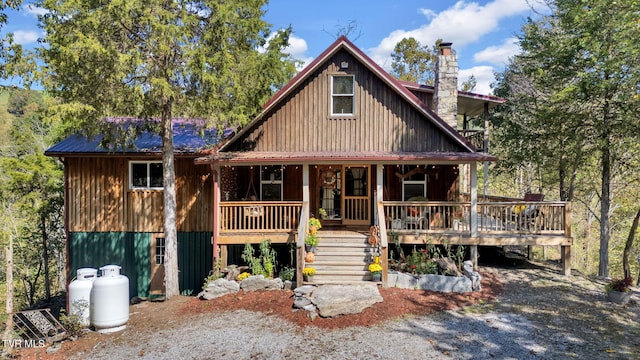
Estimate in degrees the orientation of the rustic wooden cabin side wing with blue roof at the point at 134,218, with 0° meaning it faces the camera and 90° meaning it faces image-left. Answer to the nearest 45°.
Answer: approximately 0°

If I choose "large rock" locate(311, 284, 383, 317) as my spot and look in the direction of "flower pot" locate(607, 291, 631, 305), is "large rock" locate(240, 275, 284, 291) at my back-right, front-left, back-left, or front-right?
back-left

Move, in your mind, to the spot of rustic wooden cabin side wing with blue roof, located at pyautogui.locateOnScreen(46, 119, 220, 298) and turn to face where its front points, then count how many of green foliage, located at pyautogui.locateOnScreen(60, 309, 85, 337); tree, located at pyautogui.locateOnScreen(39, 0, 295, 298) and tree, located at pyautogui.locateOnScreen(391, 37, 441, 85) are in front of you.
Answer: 2

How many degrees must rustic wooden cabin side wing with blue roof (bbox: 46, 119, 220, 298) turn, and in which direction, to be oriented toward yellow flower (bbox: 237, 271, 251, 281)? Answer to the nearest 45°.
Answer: approximately 45° to its left

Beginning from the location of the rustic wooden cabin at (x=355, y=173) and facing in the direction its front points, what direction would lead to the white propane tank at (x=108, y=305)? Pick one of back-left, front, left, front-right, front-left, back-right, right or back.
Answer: front-right

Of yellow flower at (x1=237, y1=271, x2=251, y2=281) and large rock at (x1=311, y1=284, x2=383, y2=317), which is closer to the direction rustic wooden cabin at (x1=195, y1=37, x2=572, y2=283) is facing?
the large rock

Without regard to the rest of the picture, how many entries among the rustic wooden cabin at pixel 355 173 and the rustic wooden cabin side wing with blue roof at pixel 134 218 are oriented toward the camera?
2

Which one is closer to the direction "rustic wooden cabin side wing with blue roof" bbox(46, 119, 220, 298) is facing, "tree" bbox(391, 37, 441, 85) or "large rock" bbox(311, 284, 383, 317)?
the large rock

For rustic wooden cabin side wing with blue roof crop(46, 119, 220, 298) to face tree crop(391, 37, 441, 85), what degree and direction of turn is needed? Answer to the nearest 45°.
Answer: approximately 135° to its left

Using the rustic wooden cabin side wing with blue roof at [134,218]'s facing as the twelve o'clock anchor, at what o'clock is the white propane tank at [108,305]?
The white propane tank is roughly at 12 o'clock from the rustic wooden cabin side wing with blue roof.

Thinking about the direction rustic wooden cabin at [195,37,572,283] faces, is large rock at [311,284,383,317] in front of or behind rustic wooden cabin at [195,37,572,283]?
in front

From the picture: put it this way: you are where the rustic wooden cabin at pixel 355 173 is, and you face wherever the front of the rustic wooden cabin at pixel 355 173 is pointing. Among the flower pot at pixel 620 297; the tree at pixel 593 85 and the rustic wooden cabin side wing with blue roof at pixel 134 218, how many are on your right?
1

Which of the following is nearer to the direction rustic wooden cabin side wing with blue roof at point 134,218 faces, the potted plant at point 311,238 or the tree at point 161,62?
the tree

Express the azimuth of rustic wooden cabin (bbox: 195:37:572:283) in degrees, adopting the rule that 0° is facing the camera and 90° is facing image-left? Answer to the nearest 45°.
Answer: approximately 0°

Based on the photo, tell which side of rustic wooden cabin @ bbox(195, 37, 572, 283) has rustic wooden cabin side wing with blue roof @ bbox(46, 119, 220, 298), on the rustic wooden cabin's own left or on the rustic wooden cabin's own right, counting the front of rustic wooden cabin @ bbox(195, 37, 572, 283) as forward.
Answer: on the rustic wooden cabin's own right
